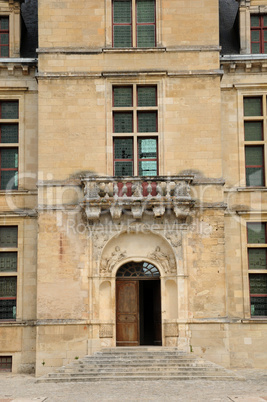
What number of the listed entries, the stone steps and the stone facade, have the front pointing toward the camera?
2

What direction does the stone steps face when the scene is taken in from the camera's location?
facing the viewer

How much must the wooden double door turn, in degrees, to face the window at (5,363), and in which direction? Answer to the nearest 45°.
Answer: approximately 90° to its right

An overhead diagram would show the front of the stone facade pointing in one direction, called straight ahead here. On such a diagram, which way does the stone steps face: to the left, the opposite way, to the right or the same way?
the same way

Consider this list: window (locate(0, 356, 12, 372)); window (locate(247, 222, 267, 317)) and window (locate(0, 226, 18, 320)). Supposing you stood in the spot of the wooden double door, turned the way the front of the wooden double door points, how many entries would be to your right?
2

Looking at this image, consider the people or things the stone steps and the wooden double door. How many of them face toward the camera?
2

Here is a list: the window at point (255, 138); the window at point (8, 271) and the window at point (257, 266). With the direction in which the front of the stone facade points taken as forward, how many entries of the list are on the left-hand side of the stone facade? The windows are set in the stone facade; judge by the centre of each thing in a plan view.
2

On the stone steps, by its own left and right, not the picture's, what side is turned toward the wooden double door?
back

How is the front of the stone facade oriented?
toward the camera

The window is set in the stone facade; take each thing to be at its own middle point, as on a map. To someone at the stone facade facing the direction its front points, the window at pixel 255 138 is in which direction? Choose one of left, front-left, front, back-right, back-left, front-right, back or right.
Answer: left

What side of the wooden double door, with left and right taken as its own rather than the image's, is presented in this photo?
front

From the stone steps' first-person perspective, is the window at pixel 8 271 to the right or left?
on its right

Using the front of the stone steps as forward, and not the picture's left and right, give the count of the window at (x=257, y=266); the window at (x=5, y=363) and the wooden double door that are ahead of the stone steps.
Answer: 0

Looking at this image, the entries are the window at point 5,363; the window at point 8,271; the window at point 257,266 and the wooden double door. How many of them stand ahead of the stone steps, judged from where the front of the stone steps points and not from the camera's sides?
0
